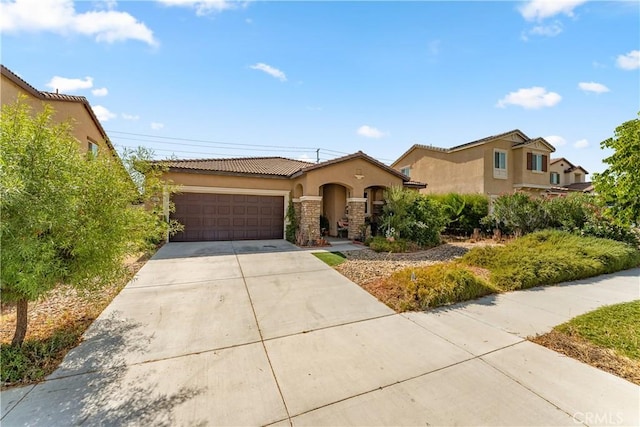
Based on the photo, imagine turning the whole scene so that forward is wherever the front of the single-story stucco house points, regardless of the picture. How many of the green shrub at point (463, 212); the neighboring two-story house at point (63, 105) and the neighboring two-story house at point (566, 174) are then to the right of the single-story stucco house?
1

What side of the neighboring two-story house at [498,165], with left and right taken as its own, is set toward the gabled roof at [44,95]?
right

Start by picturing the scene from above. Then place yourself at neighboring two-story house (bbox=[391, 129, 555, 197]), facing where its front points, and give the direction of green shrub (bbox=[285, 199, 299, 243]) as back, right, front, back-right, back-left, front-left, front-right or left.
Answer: right

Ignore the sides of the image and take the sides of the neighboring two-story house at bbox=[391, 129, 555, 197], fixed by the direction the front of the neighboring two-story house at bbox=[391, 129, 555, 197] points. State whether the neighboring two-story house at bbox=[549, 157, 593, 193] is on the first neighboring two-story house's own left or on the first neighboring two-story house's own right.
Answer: on the first neighboring two-story house's own left

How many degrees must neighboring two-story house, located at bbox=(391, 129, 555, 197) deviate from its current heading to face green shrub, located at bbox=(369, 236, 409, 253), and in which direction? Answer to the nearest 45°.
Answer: approximately 45° to its right

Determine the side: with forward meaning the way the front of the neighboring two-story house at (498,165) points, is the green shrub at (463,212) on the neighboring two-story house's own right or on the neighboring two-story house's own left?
on the neighboring two-story house's own right

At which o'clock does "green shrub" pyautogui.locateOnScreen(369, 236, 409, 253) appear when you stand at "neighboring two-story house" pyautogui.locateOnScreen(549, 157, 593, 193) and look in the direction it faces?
The green shrub is roughly at 2 o'clock from the neighboring two-story house.

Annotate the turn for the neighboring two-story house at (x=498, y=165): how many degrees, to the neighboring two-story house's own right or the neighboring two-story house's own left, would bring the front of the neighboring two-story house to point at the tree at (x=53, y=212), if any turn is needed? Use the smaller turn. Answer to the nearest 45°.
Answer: approximately 45° to the neighboring two-story house's own right

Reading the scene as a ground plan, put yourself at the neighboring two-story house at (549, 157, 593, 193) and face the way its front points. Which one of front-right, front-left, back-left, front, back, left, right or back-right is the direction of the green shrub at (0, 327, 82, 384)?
front-right

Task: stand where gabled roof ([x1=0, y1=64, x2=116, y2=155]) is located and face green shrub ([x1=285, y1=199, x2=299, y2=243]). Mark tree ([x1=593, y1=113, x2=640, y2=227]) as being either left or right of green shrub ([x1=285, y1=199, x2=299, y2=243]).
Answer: right

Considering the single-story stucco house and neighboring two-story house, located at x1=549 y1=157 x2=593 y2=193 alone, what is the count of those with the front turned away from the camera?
0

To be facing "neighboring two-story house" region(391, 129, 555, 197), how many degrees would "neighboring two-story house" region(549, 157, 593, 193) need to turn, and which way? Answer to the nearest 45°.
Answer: approximately 45° to its right
